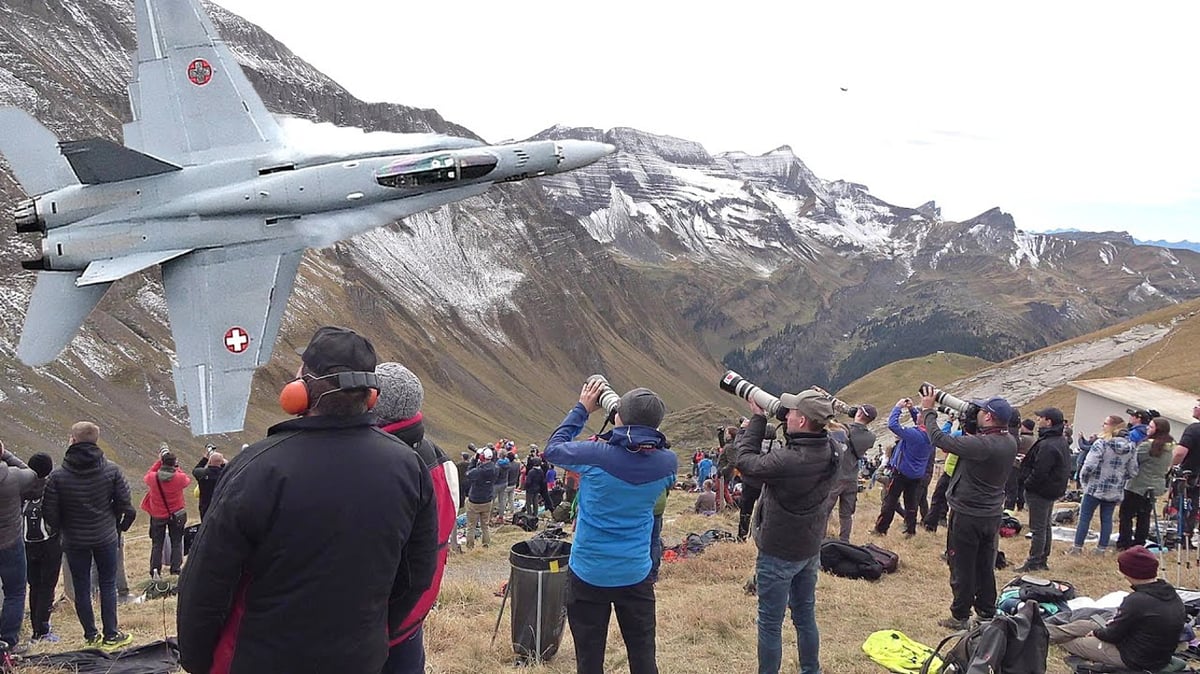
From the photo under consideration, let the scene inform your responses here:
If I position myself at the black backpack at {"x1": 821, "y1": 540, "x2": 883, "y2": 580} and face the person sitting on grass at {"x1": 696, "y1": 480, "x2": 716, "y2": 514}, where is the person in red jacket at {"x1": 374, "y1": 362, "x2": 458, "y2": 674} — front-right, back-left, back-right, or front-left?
back-left

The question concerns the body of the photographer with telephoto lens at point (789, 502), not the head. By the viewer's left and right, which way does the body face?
facing away from the viewer and to the left of the viewer

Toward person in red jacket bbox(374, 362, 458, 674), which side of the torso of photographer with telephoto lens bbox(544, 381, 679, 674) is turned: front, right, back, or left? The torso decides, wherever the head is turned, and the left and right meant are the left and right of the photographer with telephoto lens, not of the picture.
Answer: left

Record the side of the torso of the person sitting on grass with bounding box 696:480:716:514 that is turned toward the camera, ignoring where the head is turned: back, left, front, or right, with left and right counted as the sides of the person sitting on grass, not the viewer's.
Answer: back

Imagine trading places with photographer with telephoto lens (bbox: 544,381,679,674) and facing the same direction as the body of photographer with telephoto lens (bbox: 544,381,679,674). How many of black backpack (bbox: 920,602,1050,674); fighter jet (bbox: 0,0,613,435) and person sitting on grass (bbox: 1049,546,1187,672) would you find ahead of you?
1

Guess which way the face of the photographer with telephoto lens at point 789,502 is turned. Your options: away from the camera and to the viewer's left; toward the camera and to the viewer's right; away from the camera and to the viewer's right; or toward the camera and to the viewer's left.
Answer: away from the camera and to the viewer's left

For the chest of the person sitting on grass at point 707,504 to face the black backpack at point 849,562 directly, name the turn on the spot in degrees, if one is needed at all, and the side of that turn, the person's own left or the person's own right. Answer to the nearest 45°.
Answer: approximately 180°

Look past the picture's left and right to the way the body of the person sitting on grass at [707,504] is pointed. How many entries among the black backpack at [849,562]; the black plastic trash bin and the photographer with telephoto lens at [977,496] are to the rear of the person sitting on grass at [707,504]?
3

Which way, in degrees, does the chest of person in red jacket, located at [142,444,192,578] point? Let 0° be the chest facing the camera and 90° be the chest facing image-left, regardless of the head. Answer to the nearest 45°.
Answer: approximately 180°

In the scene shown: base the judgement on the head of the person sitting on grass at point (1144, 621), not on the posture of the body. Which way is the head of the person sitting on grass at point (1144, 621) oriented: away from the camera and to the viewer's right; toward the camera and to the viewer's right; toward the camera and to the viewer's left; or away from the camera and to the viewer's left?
away from the camera and to the viewer's left
